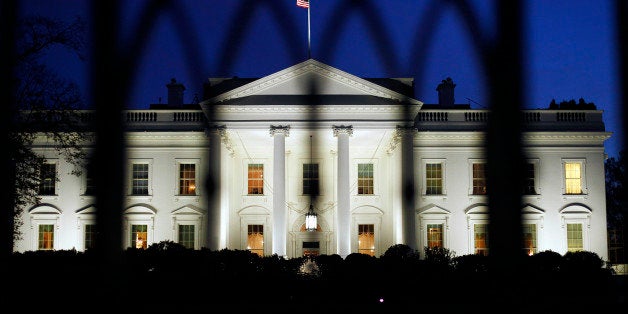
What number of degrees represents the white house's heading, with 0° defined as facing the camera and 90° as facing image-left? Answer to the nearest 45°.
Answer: approximately 0°

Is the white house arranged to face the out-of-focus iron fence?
yes

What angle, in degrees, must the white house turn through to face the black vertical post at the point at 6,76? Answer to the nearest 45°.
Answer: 0° — it already faces it

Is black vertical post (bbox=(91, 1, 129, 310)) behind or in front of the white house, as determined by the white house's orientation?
in front

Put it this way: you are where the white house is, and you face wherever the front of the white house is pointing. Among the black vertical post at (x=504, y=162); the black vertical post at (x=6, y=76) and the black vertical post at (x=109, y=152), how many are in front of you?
3

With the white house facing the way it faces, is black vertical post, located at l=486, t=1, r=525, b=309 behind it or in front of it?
in front
